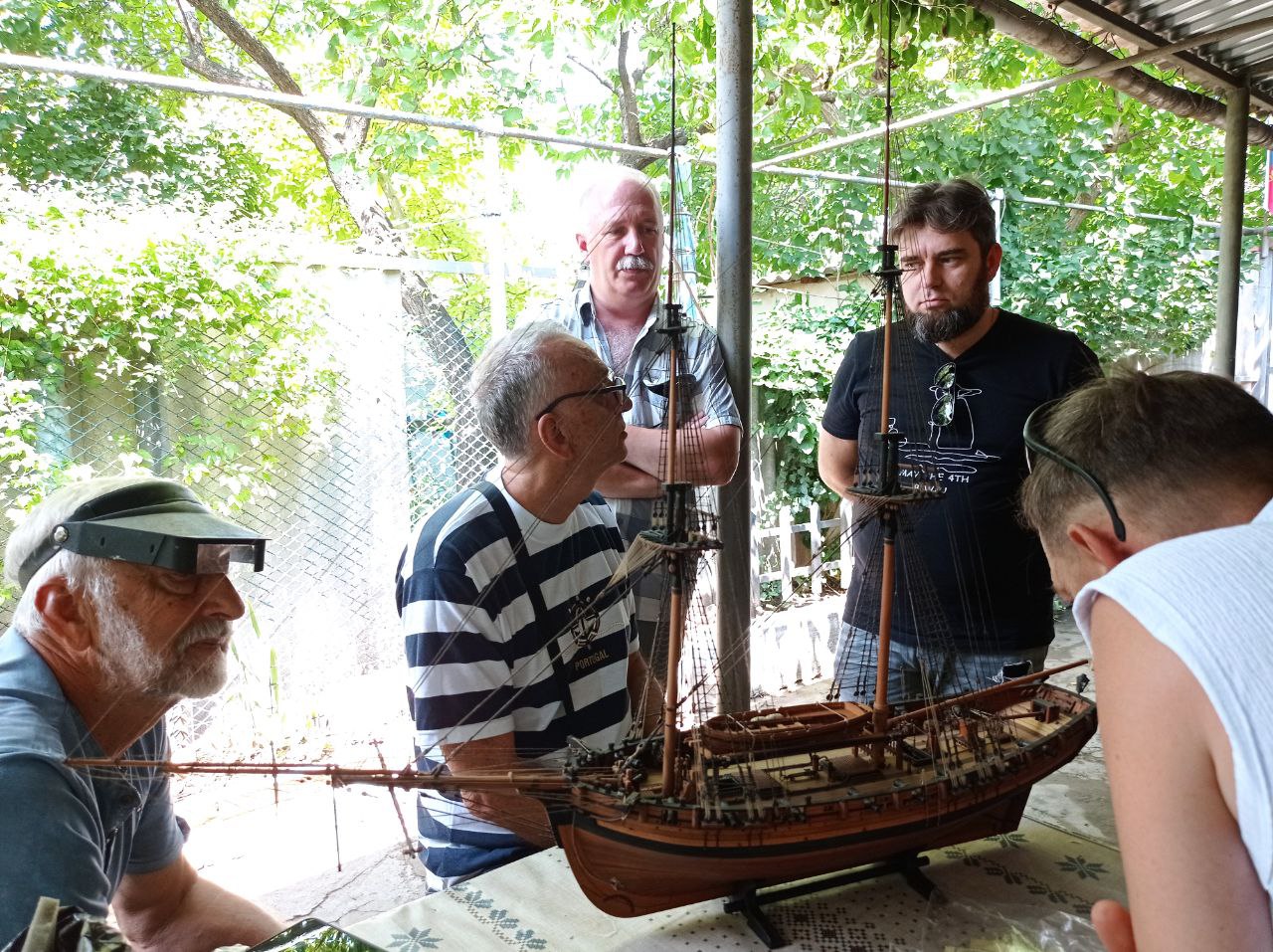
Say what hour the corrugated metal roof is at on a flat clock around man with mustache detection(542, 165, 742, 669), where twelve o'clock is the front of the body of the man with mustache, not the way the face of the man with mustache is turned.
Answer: The corrugated metal roof is roughly at 8 o'clock from the man with mustache.

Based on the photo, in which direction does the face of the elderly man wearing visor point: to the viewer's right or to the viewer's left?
to the viewer's right

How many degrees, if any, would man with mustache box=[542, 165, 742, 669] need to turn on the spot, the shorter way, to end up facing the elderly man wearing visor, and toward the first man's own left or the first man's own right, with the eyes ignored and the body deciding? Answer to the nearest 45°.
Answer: approximately 45° to the first man's own right

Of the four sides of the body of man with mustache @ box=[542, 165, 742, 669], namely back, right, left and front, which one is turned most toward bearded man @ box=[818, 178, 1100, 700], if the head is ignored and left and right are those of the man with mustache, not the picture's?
left

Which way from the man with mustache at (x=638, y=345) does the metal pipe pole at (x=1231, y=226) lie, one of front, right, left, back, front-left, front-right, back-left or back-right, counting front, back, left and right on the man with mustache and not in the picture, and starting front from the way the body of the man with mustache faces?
back-left

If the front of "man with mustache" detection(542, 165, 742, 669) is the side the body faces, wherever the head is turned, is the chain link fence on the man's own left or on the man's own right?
on the man's own right

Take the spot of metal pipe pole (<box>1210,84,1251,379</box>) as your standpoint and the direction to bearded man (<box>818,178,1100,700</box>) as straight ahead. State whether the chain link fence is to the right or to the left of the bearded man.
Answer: right

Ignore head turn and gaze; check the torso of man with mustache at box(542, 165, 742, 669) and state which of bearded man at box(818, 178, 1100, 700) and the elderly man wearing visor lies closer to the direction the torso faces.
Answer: the elderly man wearing visor

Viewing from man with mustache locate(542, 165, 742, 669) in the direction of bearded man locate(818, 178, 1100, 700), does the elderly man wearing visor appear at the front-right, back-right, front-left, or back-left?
back-right

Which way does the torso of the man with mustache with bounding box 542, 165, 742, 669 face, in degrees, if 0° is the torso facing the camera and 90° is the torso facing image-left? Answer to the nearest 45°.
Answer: approximately 0°

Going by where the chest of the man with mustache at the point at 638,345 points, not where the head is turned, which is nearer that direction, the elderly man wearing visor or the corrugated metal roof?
the elderly man wearing visor
